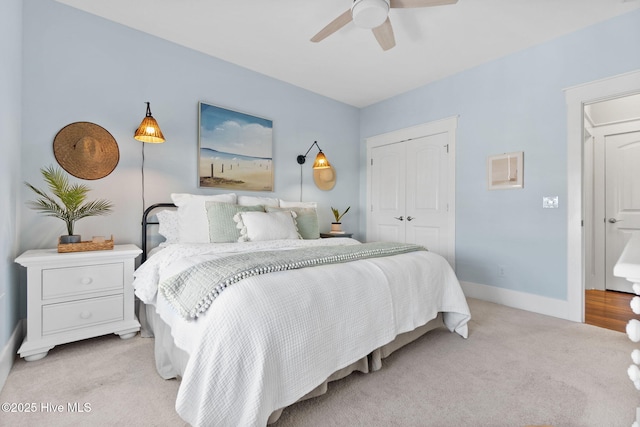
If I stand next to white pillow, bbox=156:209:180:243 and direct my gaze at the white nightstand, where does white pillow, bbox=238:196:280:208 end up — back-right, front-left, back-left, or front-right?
back-left

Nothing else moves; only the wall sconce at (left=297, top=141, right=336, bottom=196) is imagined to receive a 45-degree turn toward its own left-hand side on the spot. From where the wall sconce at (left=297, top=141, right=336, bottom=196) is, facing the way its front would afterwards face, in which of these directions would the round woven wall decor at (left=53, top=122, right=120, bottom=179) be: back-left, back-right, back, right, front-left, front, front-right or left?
back-right

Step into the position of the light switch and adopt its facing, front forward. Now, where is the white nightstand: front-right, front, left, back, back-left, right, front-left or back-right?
front-right

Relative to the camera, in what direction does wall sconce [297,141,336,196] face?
facing the viewer and to the right of the viewer

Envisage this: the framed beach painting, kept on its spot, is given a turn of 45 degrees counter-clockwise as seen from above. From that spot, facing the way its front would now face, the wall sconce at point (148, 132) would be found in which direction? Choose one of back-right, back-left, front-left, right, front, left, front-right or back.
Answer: back-right

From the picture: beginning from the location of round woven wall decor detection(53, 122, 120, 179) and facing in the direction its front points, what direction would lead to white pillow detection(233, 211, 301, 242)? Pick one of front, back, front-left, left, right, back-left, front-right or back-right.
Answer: front-left

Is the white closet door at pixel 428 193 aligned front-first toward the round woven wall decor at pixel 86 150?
yes

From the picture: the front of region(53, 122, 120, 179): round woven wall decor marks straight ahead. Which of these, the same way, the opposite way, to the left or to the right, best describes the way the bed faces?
the same way

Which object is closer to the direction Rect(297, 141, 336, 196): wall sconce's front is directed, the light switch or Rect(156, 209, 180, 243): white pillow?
the light switch

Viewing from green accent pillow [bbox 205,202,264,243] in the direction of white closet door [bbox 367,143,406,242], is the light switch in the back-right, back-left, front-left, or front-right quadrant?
front-right

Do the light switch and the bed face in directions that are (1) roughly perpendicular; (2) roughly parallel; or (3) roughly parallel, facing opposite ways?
roughly perpendicular

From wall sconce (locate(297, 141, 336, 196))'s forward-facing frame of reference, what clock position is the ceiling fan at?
The ceiling fan is roughly at 1 o'clock from the wall sconce.

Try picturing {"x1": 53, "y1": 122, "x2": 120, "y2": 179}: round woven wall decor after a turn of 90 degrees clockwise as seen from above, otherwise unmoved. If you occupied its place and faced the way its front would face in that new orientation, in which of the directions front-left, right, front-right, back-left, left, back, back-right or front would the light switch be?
back-left

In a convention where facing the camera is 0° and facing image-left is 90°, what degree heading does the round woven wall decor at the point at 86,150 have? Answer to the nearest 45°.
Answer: approximately 0°

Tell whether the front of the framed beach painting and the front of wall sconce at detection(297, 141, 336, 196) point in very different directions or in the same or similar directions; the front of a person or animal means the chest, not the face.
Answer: same or similar directions

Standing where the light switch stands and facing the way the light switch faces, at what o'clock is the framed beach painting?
The framed beach painting is roughly at 2 o'clock from the light switch.

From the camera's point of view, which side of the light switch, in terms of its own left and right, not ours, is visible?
front
